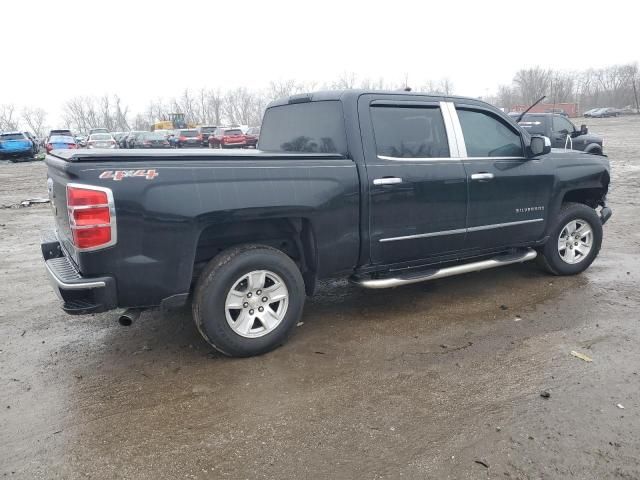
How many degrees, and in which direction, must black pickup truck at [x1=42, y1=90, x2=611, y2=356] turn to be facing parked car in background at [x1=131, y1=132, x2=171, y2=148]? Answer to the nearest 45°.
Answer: approximately 45° to its left

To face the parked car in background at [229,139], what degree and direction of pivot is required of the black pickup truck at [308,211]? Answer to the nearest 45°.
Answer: approximately 45° to its left

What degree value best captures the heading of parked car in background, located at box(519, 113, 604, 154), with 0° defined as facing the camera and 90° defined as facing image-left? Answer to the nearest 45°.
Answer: approximately 270°

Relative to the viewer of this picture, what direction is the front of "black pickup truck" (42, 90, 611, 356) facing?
facing away from the viewer and to the right of the viewer

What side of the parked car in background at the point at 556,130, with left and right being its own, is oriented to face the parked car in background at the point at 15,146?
back

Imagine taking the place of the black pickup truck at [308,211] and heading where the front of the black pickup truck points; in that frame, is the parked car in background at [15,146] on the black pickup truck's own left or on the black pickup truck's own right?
on the black pickup truck's own left

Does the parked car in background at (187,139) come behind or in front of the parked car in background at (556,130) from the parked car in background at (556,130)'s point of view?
behind
